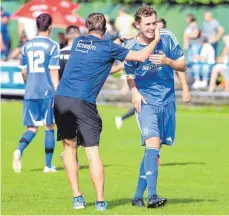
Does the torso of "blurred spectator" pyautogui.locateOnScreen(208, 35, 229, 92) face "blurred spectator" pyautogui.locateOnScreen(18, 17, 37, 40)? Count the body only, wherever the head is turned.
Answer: no

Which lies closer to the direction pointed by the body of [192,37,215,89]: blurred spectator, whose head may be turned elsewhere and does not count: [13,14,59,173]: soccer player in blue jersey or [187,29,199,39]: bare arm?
the soccer player in blue jersey

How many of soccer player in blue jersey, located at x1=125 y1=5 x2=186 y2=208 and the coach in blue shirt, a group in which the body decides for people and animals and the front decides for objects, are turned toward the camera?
1

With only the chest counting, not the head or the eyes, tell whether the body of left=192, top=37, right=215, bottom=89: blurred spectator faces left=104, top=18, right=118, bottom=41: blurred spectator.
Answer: no

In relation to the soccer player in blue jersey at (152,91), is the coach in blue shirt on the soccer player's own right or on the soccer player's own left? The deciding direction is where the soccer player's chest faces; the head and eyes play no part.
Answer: on the soccer player's own right

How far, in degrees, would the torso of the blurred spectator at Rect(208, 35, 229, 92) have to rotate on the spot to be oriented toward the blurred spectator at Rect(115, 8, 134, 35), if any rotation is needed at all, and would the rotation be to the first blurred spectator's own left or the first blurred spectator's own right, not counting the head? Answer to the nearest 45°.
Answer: approximately 90° to the first blurred spectator's own right

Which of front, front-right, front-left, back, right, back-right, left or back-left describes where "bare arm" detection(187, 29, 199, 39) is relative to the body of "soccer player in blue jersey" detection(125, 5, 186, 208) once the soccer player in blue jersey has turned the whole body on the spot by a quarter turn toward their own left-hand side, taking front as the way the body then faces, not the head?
left

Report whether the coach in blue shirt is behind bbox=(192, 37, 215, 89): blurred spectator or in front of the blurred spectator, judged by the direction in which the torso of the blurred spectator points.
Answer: in front

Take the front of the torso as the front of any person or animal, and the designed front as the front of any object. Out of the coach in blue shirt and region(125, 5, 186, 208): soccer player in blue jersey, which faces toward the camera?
the soccer player in blue jersey

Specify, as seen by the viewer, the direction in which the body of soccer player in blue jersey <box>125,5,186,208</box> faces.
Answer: toward the camera

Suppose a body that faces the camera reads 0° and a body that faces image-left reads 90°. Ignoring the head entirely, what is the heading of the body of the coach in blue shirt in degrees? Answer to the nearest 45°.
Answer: approximately 225°

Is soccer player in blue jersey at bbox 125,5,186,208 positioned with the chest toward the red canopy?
no
